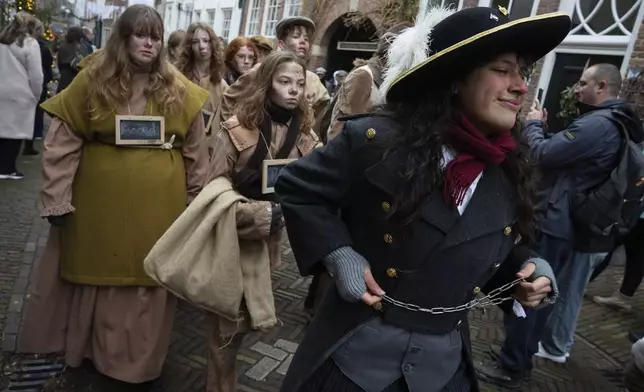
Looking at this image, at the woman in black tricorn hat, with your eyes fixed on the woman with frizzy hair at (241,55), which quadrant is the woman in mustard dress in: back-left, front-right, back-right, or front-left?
front-left

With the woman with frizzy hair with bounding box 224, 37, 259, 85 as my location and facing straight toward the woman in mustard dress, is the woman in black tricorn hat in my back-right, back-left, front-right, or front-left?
front-left

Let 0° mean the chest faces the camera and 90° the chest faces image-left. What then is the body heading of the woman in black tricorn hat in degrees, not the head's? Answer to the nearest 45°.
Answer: approximately 315°

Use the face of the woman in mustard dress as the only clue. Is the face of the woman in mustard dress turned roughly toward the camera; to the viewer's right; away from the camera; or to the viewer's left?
toward the camera

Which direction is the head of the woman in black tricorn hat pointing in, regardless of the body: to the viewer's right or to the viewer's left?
to the viewer's right

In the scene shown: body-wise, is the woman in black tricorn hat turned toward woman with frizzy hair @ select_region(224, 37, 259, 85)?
no

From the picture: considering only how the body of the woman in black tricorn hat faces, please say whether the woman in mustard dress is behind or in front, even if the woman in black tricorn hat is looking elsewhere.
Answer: behind
